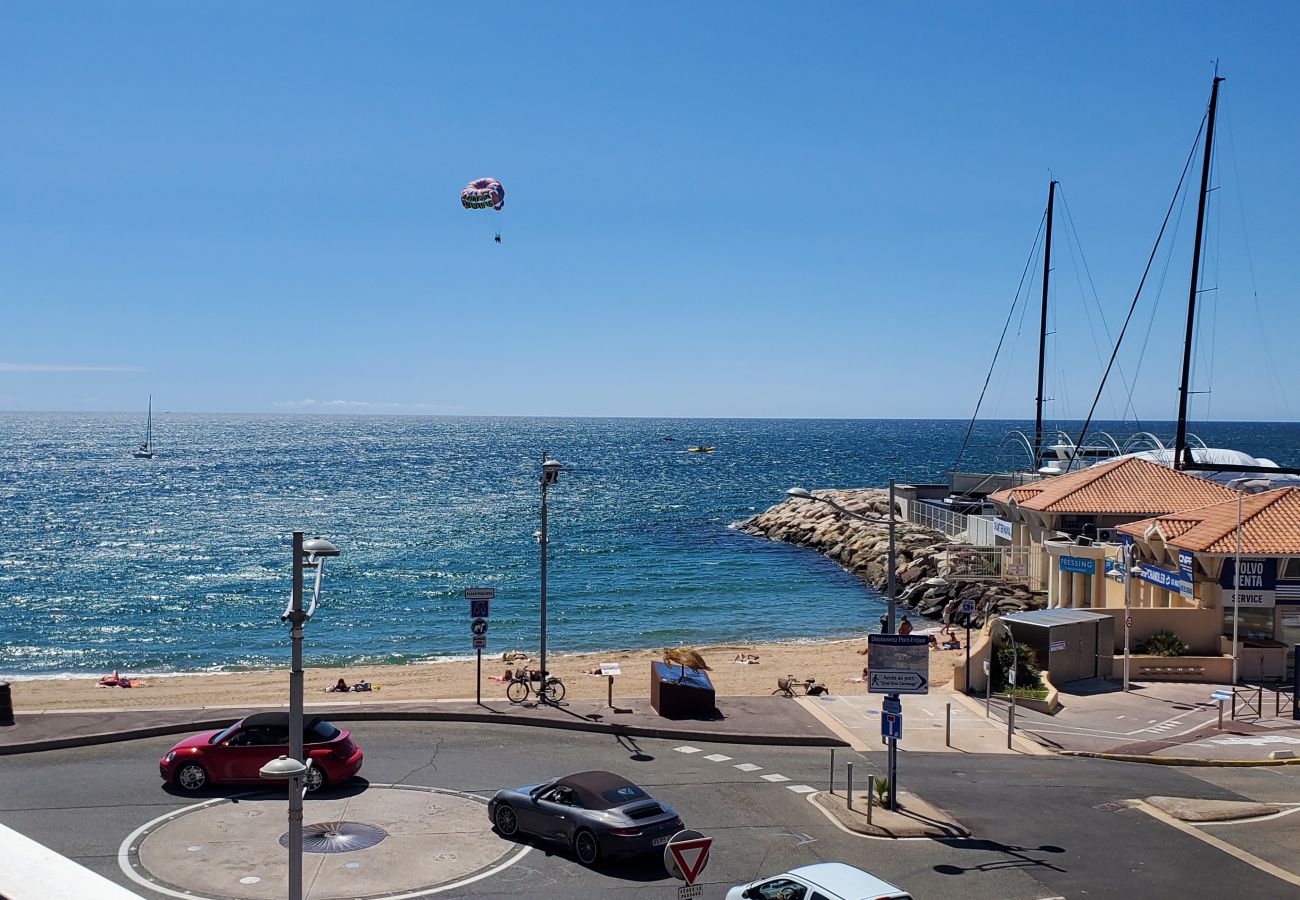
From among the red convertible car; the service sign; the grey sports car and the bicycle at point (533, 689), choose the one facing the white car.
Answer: the service sign

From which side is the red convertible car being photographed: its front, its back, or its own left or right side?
left

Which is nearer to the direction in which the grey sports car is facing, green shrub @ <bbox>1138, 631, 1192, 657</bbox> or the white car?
the green shrub

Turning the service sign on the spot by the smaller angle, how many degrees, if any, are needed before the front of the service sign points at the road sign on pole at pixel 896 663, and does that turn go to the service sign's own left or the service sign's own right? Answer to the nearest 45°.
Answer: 0° — it already faces it

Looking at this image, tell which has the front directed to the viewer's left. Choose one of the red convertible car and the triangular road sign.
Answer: the red convertible car

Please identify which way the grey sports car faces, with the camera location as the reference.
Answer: facing away from the viewer and to the left of the viewer

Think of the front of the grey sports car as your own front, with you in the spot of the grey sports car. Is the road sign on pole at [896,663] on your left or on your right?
on your right

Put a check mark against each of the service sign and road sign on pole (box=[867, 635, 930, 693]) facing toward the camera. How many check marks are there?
2

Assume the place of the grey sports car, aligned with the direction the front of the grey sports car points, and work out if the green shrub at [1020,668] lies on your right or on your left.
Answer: on your right

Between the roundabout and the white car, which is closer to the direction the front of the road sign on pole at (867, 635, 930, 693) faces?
the white car

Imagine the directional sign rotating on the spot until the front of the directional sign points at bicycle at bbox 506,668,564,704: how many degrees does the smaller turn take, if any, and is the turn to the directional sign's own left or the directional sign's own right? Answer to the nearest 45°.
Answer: approximately 135° to the directional sign's own right

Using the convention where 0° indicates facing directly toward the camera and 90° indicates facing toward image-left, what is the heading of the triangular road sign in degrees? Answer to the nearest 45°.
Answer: approximately 0°

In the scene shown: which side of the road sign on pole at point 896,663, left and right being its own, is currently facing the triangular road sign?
front

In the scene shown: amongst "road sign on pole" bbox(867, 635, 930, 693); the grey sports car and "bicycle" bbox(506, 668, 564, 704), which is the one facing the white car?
the road sign on pole
